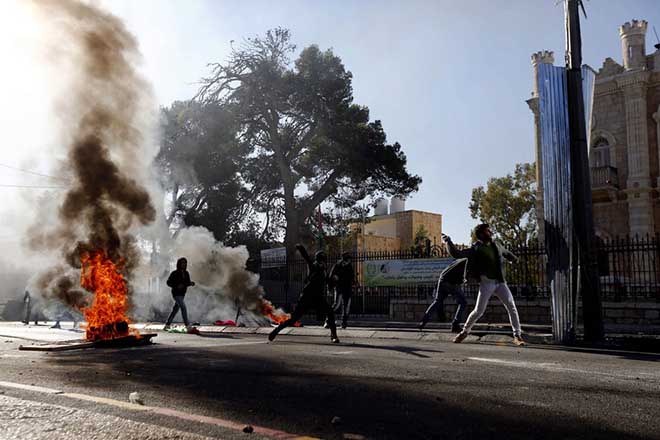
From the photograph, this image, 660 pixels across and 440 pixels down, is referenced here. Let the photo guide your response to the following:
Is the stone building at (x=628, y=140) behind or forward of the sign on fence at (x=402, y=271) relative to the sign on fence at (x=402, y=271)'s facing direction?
behind

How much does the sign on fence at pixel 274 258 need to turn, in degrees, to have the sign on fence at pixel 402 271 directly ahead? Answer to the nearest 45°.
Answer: approximately 45° to its left

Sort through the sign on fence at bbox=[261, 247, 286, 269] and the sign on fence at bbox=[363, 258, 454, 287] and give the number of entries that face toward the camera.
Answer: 2

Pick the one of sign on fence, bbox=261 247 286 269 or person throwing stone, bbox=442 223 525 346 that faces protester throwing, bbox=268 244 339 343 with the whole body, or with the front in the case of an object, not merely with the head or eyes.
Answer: the sign on fence

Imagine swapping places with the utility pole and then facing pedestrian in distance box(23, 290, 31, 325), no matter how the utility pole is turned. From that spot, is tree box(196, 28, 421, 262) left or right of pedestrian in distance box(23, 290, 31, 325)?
right
